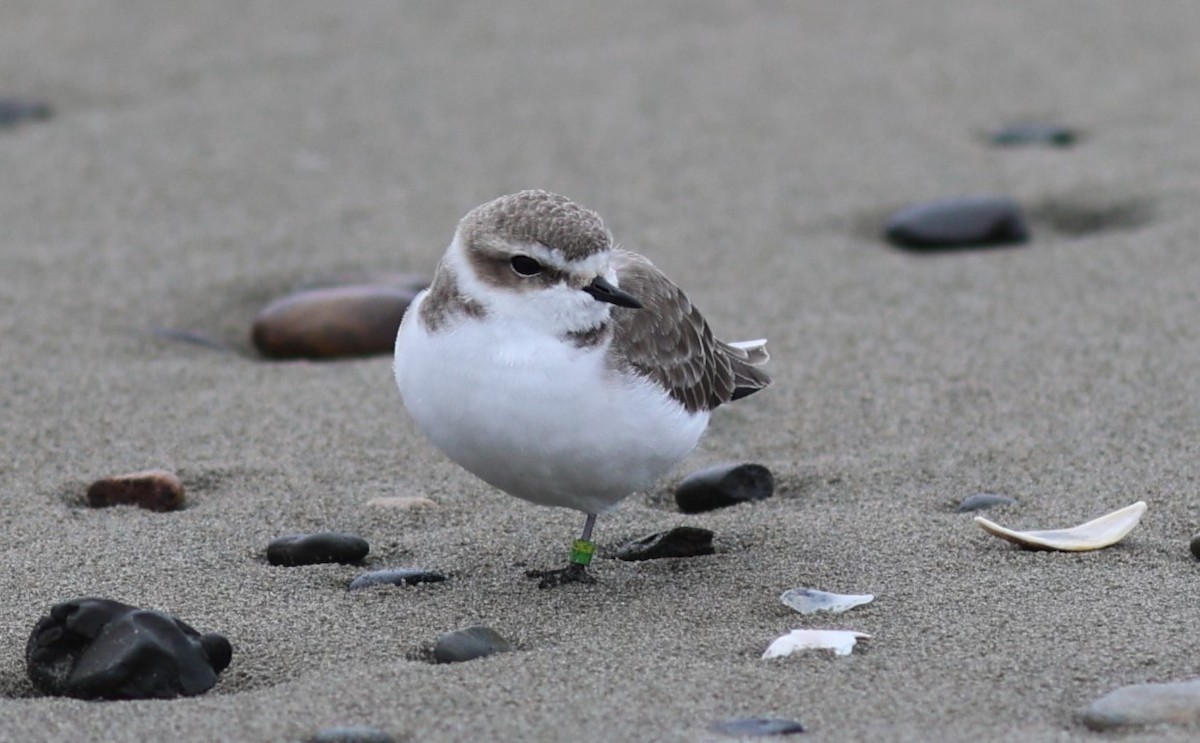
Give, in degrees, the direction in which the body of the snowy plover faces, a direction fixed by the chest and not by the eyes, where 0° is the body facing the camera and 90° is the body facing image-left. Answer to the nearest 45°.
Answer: approximately 45°

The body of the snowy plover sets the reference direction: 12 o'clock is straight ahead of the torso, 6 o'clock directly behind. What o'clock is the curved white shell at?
The curved white shell is roughly at 7 o'clock from the snowy plover.

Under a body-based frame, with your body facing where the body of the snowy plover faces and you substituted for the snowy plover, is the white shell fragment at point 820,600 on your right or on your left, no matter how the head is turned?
on your left

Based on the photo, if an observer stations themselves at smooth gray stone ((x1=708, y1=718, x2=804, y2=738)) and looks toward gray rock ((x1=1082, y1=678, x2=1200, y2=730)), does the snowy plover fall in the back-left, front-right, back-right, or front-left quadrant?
back-left

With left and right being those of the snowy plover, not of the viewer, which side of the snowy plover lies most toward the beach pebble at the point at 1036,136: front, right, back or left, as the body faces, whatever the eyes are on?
back

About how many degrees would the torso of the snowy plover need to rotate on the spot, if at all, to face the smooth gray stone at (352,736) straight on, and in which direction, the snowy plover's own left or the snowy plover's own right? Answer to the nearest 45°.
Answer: approximately 45° to the snowy plover's own left

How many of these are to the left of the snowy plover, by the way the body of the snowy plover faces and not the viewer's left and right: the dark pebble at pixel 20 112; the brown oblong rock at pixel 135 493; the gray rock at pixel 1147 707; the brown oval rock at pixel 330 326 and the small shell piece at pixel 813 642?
2

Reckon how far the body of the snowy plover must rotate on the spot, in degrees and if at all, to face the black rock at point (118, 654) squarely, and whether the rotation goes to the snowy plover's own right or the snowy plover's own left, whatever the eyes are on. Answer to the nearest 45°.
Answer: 0° — it already faces it

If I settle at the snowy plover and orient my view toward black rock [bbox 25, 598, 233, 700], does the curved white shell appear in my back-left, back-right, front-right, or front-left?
back-left

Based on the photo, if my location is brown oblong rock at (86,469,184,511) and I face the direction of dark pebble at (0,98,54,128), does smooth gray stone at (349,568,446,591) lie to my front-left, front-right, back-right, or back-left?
back-right

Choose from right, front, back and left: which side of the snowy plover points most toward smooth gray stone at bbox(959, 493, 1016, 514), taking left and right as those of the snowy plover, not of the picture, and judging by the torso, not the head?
back

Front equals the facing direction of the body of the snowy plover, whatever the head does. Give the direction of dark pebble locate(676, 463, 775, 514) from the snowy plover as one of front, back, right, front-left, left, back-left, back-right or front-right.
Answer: back

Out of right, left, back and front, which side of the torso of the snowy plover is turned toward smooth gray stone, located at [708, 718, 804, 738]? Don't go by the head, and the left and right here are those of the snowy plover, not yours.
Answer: left
